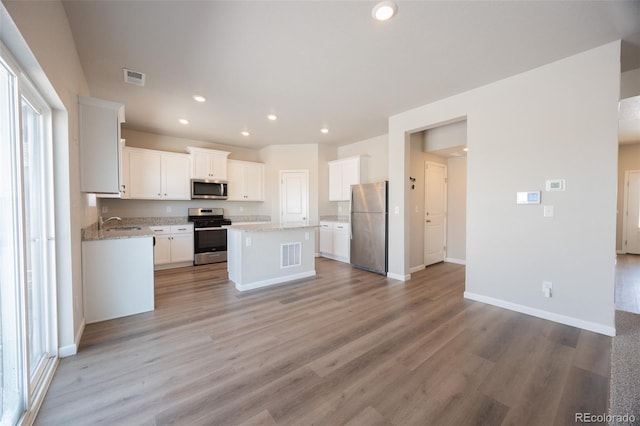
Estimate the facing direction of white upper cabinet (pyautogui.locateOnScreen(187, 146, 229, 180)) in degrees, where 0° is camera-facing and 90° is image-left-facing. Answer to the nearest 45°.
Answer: approximately 0°

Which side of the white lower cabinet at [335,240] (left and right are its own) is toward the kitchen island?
front

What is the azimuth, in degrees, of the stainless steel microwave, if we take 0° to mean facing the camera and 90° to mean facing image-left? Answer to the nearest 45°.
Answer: approximately 0°

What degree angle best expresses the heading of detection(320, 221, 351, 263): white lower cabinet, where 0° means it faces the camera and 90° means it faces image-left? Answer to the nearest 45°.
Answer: approximately 45°

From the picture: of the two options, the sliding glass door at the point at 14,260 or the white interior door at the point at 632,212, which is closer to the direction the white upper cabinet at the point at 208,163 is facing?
the sliding glass door

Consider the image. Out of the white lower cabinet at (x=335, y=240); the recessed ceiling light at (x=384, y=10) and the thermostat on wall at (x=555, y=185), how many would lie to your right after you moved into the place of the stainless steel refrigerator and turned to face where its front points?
1

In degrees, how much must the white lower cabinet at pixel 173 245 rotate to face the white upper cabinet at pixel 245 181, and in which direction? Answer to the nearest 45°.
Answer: approximately 90° to its left

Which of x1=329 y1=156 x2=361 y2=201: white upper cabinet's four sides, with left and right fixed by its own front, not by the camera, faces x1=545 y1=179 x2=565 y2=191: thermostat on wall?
left
